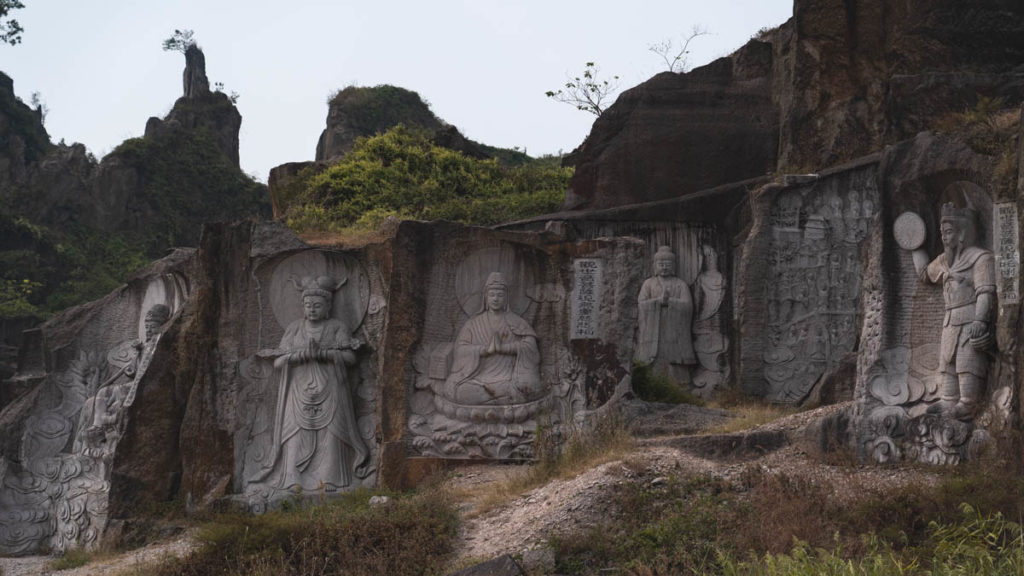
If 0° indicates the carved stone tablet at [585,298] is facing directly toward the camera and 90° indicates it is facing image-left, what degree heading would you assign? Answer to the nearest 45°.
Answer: approximately 0°

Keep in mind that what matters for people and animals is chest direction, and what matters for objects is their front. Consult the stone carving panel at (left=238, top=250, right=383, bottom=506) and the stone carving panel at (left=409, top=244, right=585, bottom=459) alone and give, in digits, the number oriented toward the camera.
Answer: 2

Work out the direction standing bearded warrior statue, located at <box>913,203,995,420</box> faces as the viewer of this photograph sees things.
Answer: facing the viewer and to the left of the viewer

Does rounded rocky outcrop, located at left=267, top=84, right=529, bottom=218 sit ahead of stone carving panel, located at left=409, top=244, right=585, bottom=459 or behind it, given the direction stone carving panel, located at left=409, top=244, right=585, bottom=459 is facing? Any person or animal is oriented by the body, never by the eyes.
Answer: behind

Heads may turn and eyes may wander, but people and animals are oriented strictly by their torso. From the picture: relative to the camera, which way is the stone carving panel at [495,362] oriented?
toward the camera

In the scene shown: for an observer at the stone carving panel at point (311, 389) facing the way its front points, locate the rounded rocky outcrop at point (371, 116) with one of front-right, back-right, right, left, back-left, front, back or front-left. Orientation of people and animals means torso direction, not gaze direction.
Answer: back

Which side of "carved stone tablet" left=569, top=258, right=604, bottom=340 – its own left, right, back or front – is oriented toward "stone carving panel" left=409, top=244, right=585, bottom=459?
right

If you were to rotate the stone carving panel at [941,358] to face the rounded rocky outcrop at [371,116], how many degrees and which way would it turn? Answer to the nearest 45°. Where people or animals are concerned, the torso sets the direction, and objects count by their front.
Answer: approximately 90° to its right

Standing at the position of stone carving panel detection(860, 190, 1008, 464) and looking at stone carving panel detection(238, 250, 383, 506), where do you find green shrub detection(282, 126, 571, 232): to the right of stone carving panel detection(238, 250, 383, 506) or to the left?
right

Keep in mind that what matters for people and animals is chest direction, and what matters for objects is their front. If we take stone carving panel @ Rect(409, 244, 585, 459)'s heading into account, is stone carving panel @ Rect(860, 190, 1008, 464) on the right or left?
on its left
